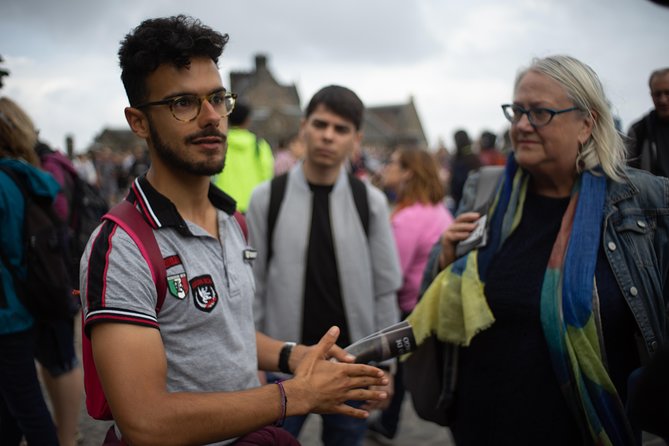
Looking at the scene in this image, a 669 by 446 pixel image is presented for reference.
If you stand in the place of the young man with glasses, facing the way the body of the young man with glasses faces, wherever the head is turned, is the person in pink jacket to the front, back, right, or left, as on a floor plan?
left

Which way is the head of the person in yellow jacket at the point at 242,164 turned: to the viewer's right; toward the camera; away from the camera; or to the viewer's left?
away from the camera

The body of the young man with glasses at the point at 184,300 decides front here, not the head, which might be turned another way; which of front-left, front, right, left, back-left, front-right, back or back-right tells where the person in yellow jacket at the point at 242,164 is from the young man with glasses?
back-left

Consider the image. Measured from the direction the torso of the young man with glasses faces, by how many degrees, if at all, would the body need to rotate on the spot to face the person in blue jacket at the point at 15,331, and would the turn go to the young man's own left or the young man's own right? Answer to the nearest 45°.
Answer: approximately 180°

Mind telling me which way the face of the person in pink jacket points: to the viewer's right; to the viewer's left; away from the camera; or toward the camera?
to the viewer's left

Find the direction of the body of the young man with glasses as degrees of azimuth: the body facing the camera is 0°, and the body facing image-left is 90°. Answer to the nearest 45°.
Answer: approximately 315°

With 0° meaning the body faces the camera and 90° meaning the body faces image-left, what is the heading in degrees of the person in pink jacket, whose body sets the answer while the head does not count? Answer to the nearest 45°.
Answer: approximately 90°
